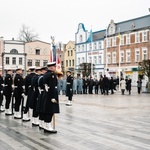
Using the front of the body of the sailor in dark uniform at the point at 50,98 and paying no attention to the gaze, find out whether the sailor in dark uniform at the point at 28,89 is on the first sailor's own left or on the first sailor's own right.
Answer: on the first sailor's own left

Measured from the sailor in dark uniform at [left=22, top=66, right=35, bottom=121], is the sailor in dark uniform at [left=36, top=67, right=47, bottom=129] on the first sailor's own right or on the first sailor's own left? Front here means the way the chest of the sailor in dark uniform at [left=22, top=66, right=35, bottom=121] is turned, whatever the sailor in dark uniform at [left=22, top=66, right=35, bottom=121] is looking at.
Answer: on the first sailor's own right

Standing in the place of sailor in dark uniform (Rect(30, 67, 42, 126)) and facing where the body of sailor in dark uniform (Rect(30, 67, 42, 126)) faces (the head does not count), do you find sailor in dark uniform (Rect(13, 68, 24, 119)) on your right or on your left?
on your left

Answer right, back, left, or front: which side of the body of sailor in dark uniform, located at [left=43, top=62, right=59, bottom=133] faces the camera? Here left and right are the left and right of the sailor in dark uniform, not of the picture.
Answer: right

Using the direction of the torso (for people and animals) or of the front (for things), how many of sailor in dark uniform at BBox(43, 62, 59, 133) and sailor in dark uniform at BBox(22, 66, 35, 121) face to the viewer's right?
2

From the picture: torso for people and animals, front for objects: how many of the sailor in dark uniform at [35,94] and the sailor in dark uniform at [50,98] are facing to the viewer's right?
2

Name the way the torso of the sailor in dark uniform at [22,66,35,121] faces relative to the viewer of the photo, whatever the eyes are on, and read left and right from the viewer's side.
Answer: facing to the right of the viewer

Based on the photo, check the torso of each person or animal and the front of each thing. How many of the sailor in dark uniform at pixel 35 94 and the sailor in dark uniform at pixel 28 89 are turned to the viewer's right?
2

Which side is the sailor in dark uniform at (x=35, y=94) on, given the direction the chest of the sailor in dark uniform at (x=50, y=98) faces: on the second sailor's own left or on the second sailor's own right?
on the second sailor's own left

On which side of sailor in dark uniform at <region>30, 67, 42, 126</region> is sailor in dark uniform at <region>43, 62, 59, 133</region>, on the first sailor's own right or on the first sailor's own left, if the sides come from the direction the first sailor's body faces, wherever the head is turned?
on the first sailor's own right

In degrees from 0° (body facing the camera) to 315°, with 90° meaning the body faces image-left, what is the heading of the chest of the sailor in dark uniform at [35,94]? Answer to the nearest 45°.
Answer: approximately 270°
